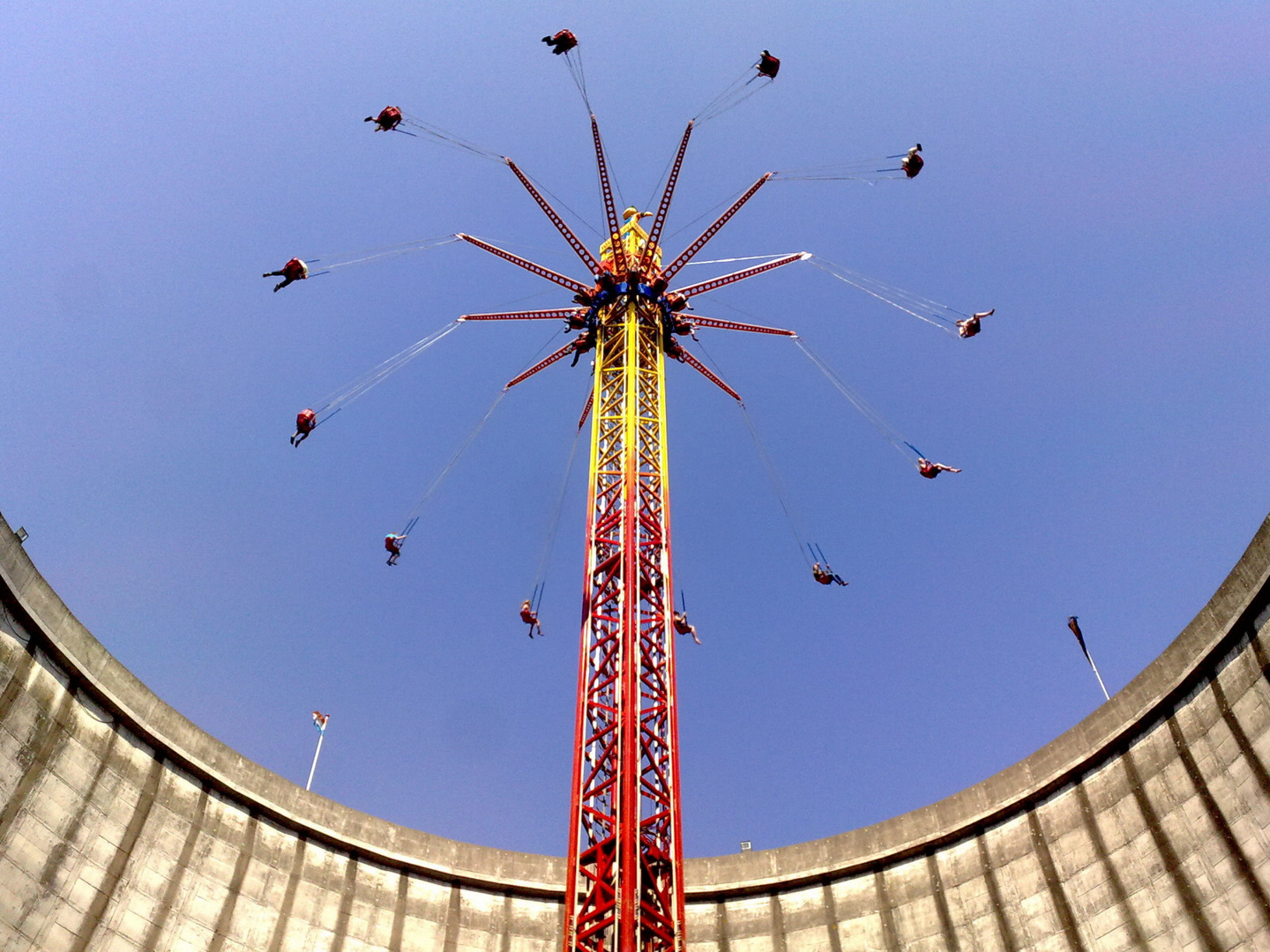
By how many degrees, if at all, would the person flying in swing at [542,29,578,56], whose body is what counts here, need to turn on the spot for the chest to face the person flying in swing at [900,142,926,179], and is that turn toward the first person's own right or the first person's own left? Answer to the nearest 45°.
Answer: approximately 180°

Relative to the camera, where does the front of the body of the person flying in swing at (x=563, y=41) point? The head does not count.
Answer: to the viewer's left
